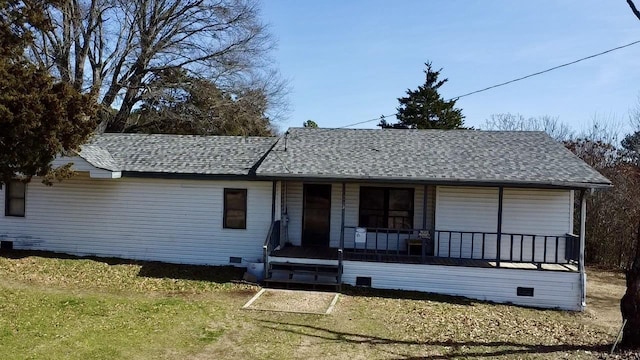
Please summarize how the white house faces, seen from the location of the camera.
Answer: facing the viewer

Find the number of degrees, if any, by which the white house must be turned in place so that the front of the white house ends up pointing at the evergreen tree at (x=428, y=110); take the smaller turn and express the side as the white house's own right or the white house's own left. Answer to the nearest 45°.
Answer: approximately 180°

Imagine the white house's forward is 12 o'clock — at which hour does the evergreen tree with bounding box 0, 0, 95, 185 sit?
The evergreen tree is roughly at 2 o'clock from the white house.

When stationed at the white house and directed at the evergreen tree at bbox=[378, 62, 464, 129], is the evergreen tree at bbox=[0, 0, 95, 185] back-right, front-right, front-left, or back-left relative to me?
back-left

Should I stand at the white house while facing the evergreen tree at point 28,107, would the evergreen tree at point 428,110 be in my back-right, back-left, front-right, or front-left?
back-right
